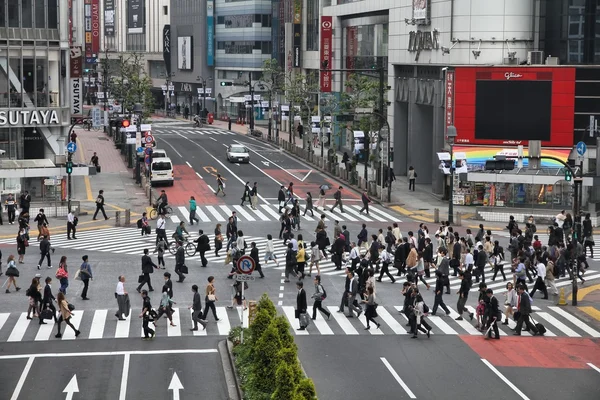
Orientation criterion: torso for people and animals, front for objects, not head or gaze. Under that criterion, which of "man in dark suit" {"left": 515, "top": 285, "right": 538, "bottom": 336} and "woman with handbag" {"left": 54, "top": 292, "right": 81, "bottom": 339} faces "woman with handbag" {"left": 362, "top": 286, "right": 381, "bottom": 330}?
the man in dark suit

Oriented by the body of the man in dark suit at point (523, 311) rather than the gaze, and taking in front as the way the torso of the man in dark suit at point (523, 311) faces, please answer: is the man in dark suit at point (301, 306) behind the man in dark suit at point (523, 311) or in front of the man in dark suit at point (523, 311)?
in front

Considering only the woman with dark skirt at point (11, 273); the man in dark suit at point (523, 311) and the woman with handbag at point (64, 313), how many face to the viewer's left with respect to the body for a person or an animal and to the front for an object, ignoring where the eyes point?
2

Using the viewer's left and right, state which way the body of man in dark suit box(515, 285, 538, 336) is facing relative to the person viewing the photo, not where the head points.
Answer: facing to the left of the viewer

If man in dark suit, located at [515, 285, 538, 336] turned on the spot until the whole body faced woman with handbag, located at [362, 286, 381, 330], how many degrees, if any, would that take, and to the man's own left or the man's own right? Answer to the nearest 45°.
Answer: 0° — they already face them

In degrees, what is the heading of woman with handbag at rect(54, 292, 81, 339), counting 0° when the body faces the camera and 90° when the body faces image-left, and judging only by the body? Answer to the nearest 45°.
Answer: approximately 90°
